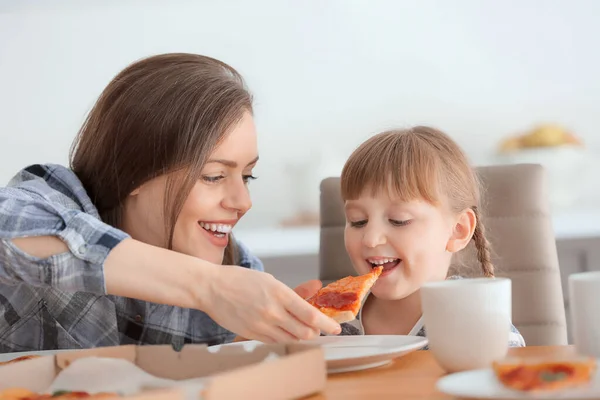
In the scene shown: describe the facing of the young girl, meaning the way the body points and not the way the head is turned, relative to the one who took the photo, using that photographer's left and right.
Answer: facing the viewer and to the left of the viewer

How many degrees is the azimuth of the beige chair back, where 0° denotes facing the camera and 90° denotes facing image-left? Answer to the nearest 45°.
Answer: approximately 0°

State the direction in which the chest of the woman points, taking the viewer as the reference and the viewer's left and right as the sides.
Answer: facing the viewer and to the right of the viewer

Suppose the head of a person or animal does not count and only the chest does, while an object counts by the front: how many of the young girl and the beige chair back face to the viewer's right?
0

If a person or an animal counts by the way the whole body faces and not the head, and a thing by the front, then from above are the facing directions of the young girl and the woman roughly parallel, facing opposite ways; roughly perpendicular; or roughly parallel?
roughly perpendicular

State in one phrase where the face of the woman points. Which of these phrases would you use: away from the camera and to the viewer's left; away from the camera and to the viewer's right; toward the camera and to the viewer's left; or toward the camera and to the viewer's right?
toward the camera and to the viewer's right

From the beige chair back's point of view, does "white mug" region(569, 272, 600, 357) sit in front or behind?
in front

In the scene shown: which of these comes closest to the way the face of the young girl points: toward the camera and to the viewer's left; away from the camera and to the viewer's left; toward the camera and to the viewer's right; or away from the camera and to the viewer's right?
toward the camera and to the viewer's left

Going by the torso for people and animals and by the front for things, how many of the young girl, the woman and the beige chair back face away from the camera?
0

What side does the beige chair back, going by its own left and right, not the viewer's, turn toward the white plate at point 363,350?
front

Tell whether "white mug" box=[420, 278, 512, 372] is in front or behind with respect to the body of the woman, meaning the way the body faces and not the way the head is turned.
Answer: in front

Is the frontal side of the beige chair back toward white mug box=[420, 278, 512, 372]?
yes
